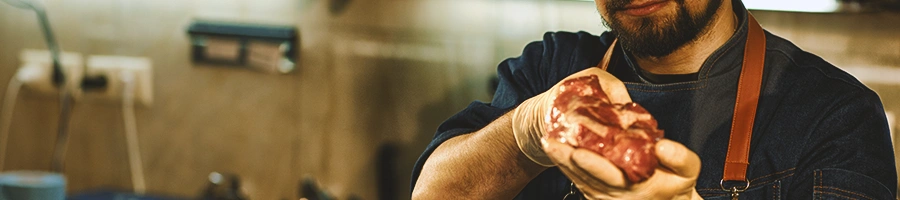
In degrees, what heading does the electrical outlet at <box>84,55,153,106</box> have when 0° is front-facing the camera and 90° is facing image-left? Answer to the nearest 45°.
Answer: approximately 0°

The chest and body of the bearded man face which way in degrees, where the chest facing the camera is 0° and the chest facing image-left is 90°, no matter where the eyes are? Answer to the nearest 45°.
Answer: approximately 45°

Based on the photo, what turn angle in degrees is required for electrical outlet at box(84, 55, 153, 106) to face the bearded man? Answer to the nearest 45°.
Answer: approximately 45° to its left

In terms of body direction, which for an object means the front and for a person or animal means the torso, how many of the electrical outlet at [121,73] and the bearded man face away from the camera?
0
